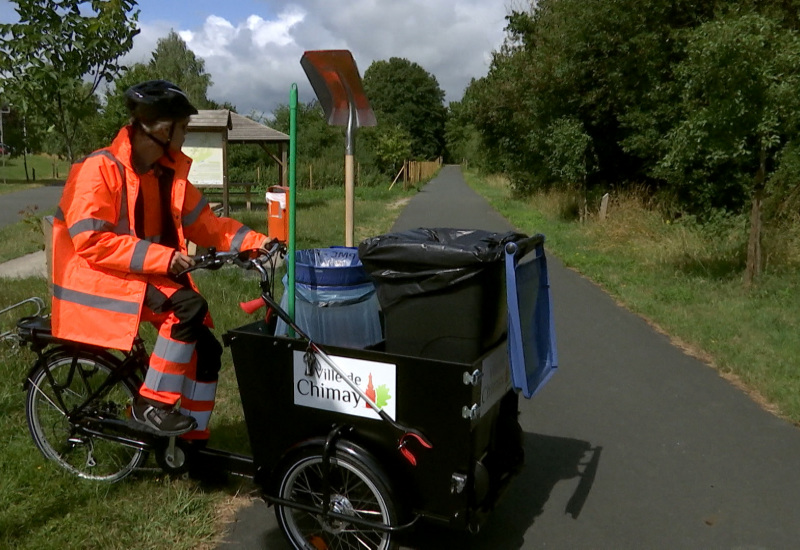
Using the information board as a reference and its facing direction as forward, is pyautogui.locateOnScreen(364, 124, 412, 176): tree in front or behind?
behind

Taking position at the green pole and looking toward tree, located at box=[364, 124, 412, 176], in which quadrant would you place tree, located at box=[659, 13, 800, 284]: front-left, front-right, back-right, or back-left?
front-right

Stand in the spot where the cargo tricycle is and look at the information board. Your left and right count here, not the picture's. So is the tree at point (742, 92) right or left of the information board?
right

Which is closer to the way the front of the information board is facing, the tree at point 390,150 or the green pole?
the green pole

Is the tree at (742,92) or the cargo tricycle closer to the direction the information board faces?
the cargo tricycle

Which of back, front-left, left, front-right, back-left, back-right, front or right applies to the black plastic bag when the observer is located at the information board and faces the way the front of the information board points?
front

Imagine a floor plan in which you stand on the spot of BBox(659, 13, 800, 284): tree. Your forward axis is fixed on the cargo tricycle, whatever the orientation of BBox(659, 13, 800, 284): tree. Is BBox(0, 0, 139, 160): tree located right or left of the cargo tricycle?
right

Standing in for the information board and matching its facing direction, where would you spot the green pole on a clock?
The green pole is roughly at 12 o'clock from the information board.

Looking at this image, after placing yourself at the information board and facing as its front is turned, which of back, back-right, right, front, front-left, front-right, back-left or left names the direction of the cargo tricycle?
front

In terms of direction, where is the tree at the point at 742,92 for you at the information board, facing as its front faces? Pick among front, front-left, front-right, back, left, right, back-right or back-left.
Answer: front-left

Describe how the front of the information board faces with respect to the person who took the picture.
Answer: facing the viewer
